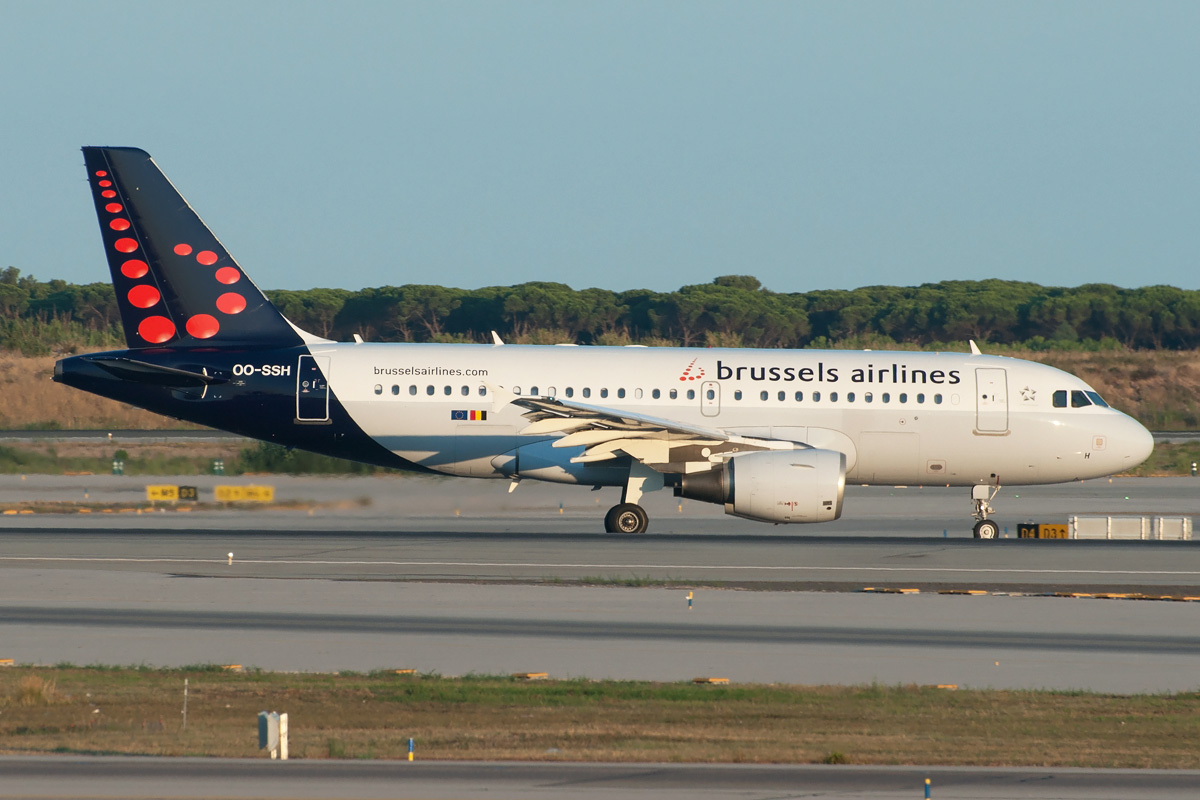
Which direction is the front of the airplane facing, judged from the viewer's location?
facing to the right of the viewer
